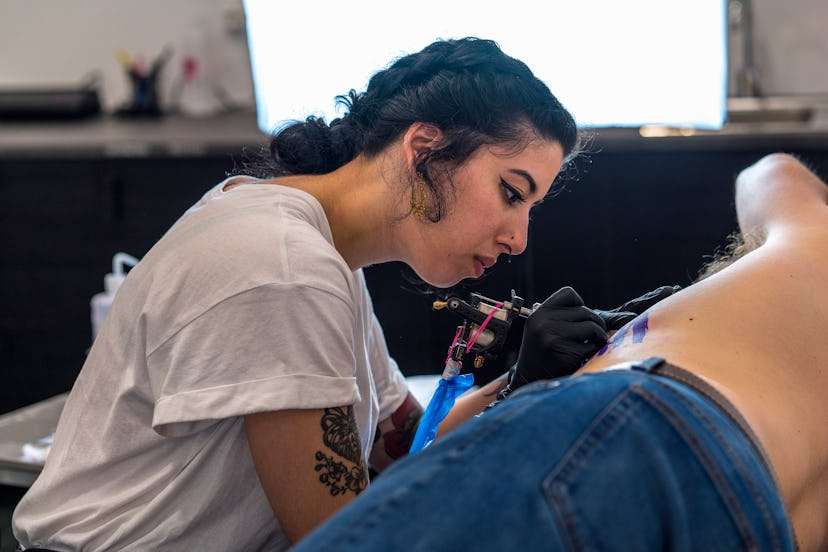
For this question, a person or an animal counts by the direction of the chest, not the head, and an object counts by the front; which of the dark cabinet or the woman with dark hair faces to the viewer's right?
the woman with dark hair

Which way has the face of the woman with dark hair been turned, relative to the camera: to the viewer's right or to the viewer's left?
to the viewer's right

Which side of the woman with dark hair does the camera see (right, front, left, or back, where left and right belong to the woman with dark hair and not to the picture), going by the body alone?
right

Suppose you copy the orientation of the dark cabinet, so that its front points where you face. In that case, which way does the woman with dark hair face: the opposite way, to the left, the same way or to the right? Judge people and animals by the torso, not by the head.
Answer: to the left

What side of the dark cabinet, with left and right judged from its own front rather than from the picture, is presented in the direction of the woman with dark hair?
front

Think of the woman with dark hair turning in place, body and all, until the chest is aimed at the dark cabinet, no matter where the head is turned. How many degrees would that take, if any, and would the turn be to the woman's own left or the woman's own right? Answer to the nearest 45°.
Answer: approximately 90° to the woman's own left

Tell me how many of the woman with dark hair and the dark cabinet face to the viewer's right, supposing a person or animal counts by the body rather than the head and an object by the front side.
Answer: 1

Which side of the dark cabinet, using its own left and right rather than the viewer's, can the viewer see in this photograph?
front
